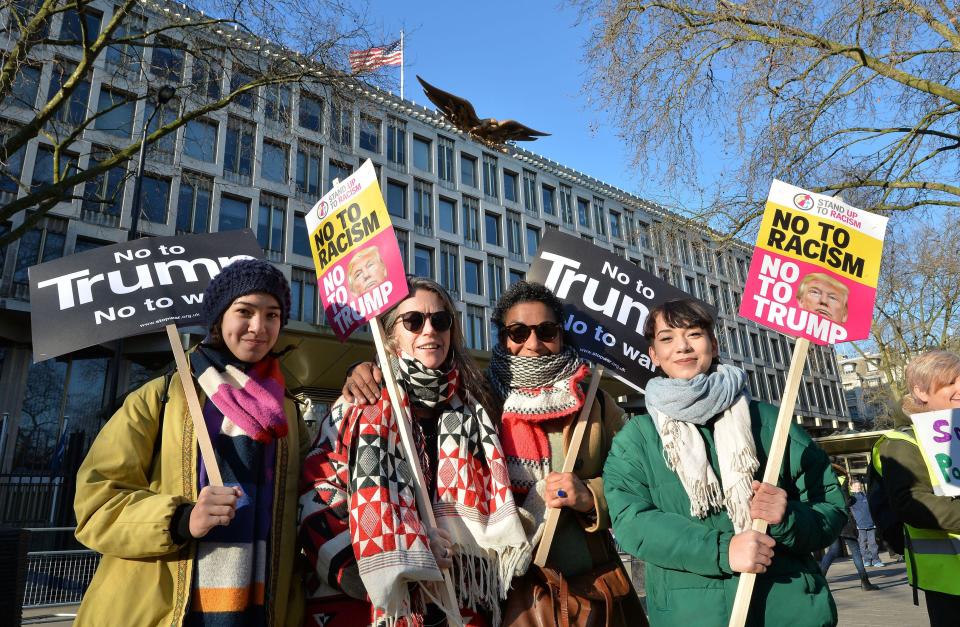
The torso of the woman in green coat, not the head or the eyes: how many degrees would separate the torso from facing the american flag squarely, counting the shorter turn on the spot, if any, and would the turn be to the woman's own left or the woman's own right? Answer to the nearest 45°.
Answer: approximately 135° to the woman's own right

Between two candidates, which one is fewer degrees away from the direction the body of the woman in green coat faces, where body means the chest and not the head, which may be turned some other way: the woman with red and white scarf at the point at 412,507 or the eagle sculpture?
the woman with red and white scarf

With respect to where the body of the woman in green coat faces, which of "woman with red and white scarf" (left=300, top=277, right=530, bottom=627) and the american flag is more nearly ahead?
the woman with red and white scarf

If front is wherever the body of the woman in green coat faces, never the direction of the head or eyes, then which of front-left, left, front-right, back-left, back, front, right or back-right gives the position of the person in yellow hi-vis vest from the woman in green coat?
back-left

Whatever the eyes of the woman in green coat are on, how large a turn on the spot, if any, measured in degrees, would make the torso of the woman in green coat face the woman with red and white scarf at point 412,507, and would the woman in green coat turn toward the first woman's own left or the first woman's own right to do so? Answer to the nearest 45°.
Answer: approximately 90° to the first woman's own right

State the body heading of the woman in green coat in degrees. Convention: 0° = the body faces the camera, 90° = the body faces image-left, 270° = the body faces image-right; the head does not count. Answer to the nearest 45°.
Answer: approximately 0°

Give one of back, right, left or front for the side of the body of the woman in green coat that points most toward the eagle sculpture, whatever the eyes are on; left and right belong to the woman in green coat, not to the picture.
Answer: back
